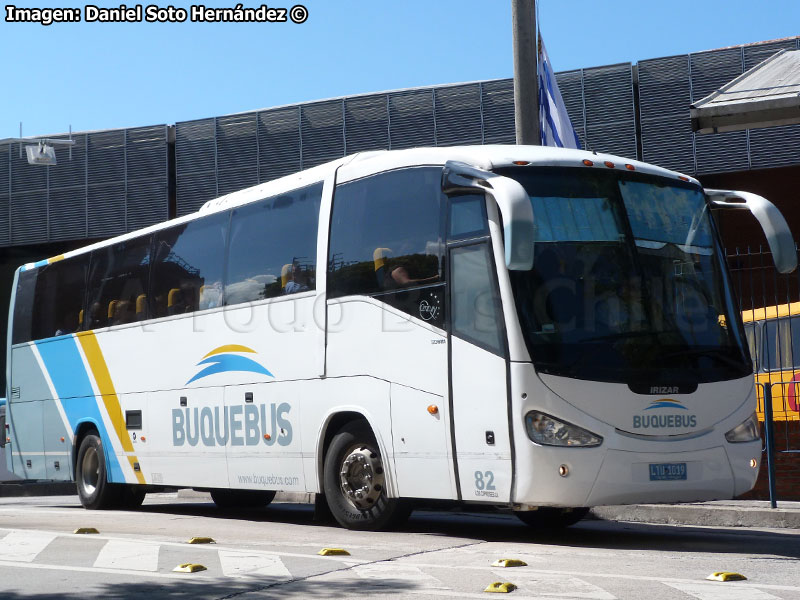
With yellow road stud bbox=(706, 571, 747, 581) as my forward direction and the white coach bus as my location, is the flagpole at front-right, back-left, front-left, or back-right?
back-left

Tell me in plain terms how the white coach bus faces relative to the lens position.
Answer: facing the viewer and to the right of the viewer

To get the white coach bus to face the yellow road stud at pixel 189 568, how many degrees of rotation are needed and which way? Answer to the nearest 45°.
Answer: approximately 90° to its right

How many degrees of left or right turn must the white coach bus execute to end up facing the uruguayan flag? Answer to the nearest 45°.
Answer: approximately 135° to its left

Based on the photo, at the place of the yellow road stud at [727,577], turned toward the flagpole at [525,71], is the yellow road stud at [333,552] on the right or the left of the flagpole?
left
